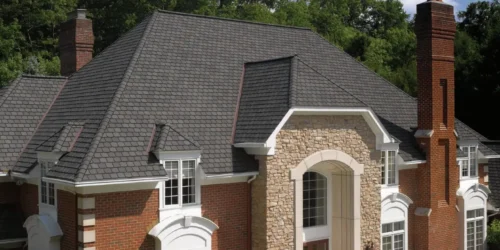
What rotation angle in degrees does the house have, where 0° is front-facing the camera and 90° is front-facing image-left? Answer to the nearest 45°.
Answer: approximately 315°
